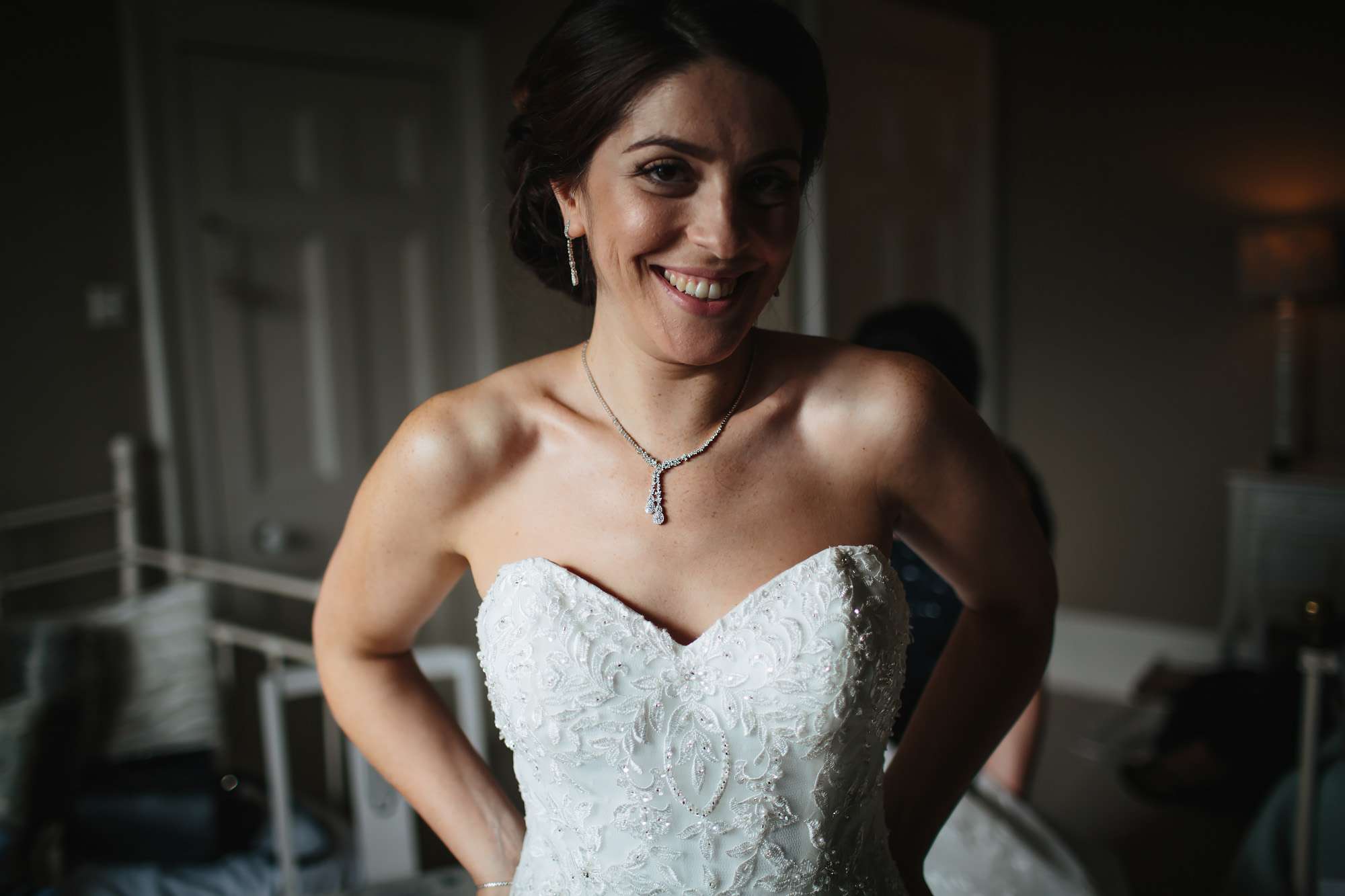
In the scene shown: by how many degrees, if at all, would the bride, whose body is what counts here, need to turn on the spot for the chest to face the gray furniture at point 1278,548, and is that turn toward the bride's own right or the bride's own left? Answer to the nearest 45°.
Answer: approximately 135° to the bride's own left

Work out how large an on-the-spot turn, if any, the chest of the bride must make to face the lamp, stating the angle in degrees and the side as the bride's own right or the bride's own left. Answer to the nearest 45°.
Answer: approximately 135° to the bride's own left

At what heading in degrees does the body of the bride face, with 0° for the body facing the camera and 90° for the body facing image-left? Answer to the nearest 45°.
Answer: approximately 0°

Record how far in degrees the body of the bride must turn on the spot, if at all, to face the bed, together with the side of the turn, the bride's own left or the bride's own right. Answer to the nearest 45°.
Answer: approximately 135° to the bride's own right

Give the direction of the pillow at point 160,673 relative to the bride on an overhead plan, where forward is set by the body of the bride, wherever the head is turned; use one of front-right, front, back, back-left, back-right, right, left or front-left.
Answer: back-right

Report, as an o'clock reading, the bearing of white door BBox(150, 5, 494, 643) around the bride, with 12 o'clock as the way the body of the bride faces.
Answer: The white door is roughly at 5 o'clock from the bride.

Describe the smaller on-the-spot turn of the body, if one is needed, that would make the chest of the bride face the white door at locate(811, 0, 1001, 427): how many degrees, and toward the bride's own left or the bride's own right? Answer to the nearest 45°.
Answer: approximately 180°
